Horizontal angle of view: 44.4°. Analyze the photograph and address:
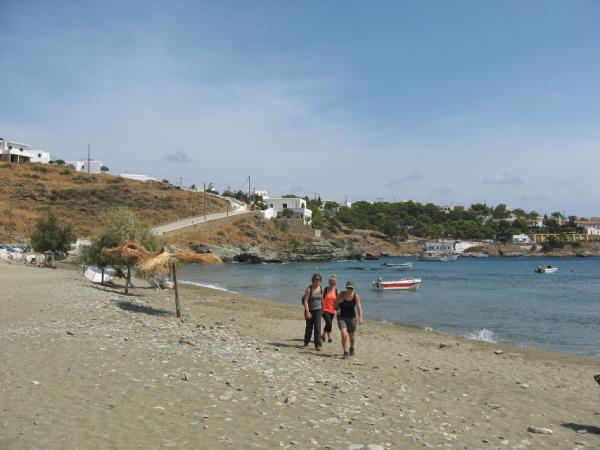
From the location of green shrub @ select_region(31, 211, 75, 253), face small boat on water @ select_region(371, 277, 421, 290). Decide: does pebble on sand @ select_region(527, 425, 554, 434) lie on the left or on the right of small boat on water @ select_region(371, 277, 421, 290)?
right

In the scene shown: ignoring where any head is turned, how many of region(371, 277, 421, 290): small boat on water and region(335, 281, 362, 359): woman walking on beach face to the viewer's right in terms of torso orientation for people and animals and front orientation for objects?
1

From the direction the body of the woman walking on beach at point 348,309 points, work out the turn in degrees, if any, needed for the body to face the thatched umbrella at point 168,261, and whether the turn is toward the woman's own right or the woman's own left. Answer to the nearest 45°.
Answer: approximately 135° to the woman's own right

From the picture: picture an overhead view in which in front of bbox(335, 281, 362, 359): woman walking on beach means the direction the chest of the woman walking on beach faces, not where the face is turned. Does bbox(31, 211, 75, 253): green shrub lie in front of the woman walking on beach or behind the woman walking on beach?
behind

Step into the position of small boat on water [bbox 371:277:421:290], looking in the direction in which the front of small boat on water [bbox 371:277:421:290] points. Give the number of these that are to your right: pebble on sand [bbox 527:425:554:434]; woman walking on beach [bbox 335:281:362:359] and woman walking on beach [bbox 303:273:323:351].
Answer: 3

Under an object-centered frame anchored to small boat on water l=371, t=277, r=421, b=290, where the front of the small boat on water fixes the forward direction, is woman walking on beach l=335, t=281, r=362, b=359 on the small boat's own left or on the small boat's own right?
on the small boat's own right

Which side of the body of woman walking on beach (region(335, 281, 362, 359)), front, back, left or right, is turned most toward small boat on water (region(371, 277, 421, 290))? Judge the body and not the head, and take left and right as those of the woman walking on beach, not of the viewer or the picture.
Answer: back

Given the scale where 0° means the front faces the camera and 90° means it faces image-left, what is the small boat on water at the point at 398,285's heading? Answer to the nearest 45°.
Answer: approximately 270°

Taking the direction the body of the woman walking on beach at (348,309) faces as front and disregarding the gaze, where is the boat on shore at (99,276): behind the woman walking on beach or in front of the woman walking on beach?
behind

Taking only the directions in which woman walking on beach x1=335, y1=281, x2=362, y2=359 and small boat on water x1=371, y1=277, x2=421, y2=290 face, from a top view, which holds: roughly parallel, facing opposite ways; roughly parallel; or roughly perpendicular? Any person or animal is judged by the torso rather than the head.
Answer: roughly perpendicular
